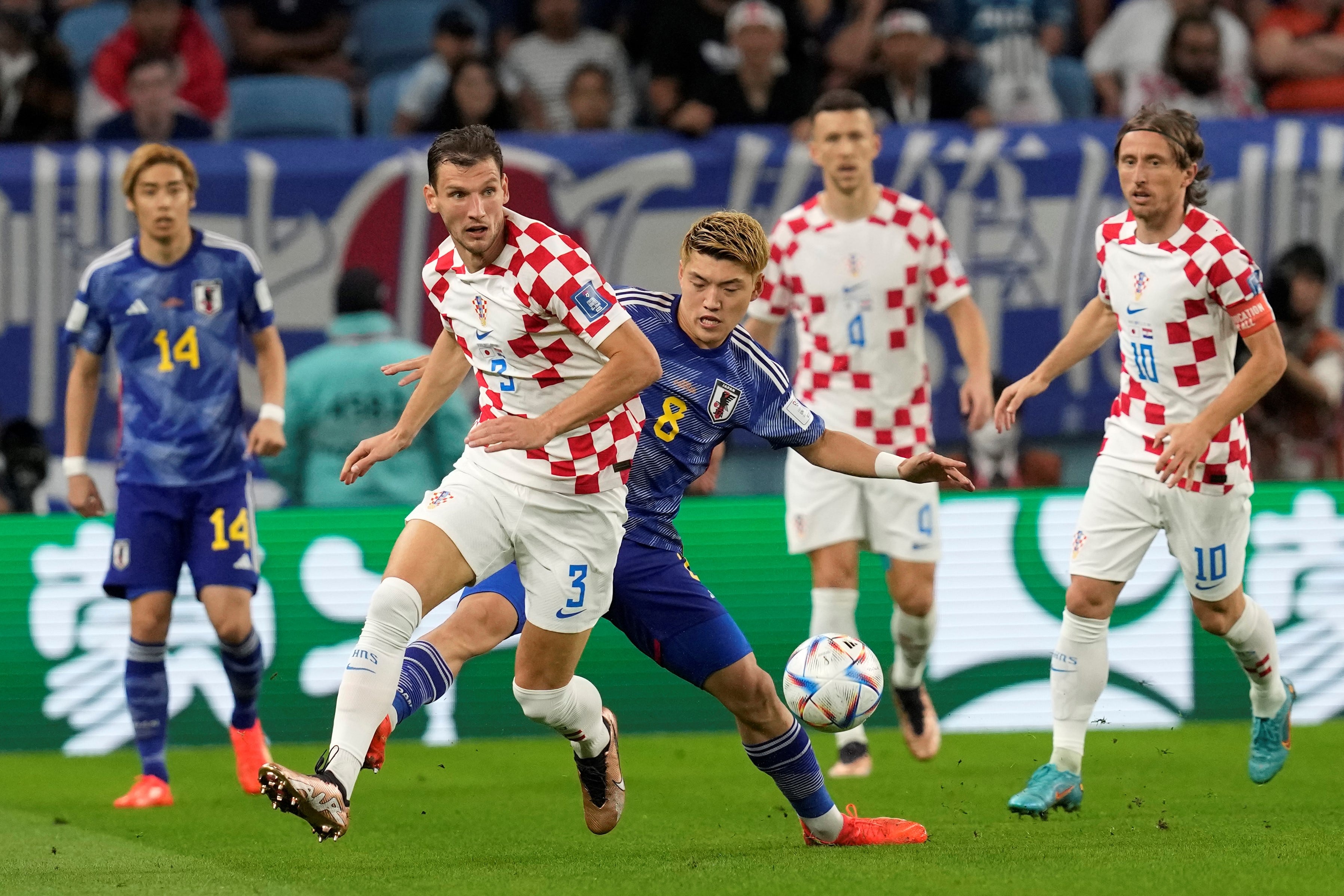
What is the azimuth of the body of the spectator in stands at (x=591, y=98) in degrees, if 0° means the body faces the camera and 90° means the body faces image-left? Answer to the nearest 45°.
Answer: approximately 0°

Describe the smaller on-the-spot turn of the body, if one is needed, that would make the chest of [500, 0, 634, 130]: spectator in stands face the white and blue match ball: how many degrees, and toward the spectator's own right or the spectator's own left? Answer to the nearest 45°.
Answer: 0° — they already face it

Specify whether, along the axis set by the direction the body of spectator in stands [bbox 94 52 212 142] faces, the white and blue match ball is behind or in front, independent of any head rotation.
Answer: in front

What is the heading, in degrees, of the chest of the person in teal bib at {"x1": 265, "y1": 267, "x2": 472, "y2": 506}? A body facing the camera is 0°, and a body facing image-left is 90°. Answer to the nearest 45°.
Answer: approximately 180°

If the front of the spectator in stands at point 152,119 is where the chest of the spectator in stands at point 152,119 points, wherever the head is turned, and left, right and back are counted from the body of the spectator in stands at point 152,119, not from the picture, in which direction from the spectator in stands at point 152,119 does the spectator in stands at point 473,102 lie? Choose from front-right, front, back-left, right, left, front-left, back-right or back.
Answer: left

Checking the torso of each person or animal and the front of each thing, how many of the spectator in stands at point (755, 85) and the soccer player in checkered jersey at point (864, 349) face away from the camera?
0
